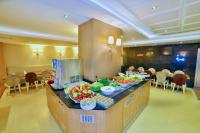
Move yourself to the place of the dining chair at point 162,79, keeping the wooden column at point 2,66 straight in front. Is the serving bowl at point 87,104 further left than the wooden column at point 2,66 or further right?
left

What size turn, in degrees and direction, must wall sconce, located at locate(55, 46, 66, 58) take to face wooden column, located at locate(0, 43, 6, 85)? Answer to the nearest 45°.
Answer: approximately 45° to its right

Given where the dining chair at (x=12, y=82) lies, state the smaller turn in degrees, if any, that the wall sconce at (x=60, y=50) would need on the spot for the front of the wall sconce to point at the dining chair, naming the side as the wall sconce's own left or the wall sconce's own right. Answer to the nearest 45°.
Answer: approximately 45° to the wall sconce's own right

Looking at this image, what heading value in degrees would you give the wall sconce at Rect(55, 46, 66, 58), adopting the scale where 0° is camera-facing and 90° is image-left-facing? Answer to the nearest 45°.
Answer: approximately 0°

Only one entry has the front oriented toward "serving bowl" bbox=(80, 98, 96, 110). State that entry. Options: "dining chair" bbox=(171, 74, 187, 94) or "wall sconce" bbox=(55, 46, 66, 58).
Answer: the wall sconce

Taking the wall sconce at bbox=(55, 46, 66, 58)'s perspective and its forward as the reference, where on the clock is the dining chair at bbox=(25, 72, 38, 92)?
The dining chair is roughly at 1 o'clock from the wall sconce.

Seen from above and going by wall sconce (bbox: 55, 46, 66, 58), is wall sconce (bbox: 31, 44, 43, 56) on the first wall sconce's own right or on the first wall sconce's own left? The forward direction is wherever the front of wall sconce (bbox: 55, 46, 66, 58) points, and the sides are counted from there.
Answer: on the first wall sconce's own right

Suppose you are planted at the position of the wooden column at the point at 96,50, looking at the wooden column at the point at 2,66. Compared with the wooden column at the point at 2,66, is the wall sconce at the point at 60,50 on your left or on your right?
right
